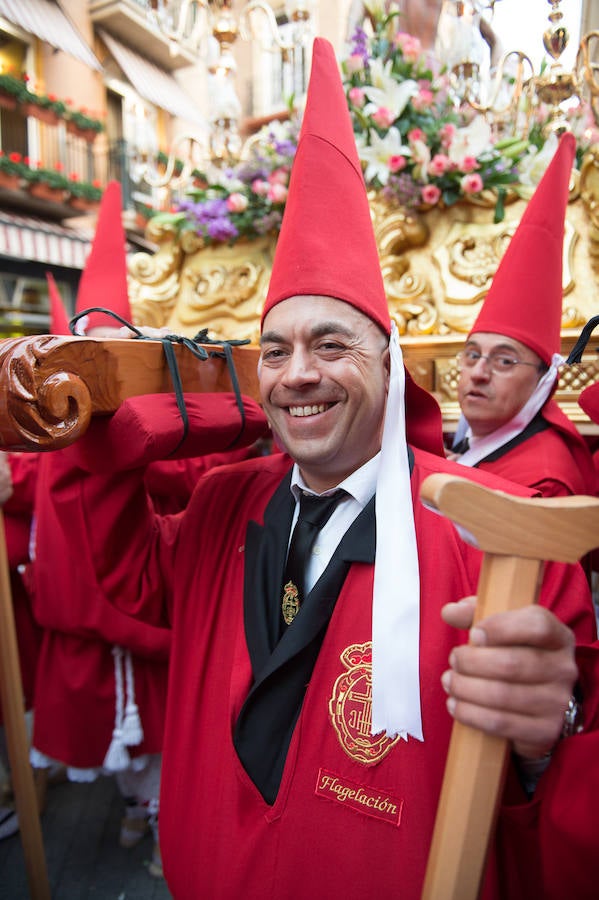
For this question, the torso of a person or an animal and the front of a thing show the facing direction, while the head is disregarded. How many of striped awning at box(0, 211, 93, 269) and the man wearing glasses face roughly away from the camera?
0

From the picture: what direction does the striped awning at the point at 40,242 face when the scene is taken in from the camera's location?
facing the viewer and to the right of the viewer

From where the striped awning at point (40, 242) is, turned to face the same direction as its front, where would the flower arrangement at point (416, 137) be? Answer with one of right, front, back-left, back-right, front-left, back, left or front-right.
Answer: front-right

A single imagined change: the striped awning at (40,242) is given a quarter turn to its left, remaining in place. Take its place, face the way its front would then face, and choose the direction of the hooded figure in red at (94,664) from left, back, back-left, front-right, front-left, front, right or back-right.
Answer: back-right

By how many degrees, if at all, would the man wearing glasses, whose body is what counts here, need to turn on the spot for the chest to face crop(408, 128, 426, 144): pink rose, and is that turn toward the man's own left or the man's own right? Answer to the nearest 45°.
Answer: approximately 90° to the man's own right

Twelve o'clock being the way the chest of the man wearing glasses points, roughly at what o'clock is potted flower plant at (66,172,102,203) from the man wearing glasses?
The potted flower plant is roughly at 3 o'clock from the man wearing glasses.

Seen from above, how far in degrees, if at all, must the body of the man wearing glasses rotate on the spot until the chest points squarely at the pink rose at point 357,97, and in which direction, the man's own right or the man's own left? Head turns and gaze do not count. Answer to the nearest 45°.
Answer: approximately 90° to the man's own right

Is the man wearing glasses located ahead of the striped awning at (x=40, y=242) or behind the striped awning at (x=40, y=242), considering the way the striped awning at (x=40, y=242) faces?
ahead

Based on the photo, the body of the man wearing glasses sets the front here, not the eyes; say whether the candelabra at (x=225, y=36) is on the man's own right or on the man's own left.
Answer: on the man's own right

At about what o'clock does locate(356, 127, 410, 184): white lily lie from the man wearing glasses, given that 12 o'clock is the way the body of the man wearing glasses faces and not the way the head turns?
The white lily is roughly at 3 o'clock from the man wearing glasses.

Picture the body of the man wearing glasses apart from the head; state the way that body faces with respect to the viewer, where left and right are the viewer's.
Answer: facing the viewer and to the left of the viewer

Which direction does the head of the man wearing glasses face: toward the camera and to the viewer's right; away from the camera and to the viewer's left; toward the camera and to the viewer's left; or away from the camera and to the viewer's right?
toward the camera and to the viewer's left

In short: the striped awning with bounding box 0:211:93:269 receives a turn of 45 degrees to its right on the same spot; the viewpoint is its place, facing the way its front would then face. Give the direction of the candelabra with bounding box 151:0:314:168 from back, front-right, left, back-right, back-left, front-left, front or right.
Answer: front

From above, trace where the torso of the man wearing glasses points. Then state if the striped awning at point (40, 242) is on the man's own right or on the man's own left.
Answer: on the man's own right
